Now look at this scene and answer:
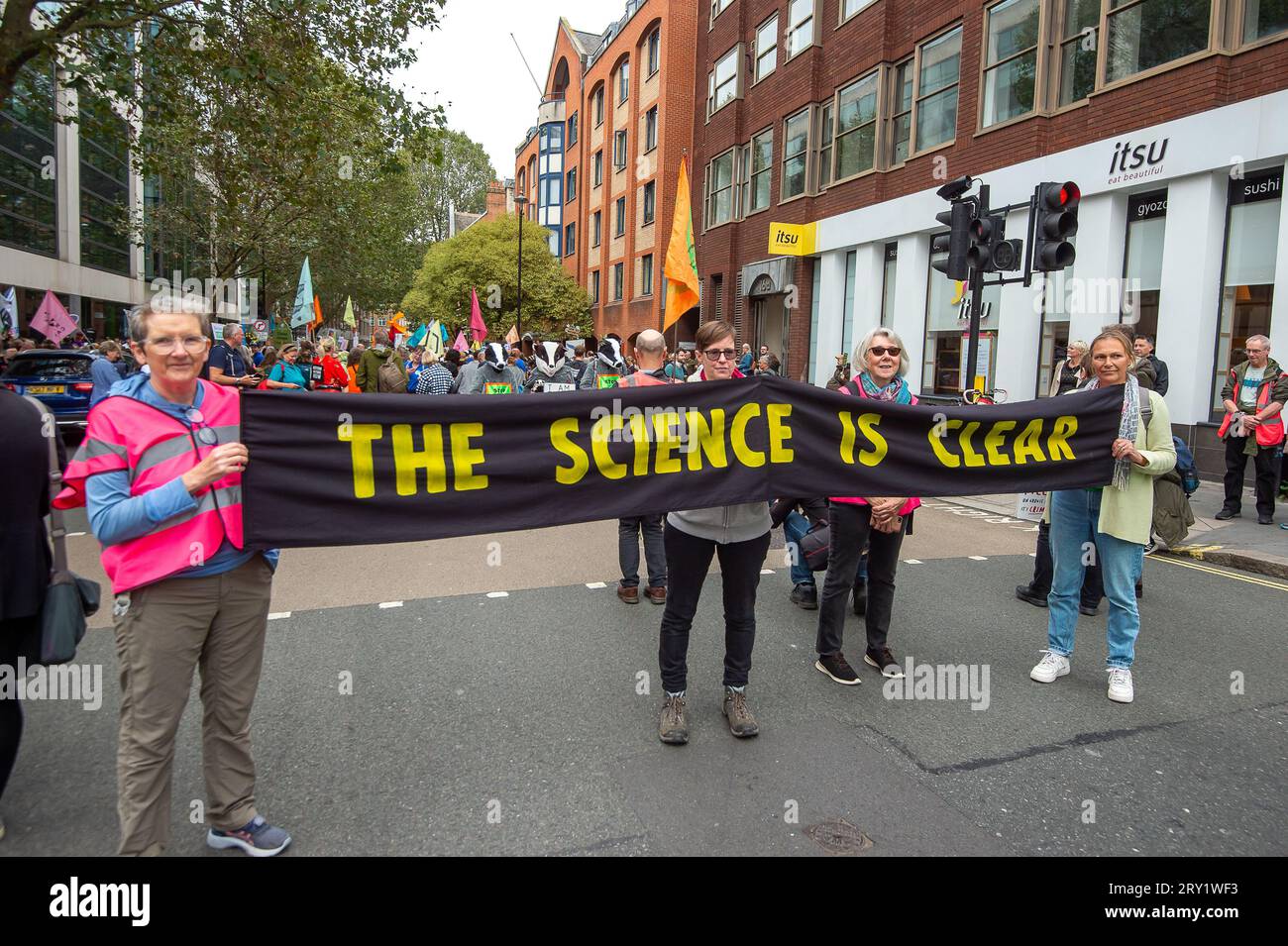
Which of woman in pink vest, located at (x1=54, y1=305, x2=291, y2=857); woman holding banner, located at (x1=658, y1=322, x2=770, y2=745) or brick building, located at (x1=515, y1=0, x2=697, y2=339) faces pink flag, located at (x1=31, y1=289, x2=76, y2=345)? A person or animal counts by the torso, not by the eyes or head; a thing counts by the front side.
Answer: the brick building

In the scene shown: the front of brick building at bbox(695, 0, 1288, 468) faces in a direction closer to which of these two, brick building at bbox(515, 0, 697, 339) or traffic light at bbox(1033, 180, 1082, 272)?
the traffic light

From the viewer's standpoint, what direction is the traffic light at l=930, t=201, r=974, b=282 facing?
to the viewer's left

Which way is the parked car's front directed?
away from the camera

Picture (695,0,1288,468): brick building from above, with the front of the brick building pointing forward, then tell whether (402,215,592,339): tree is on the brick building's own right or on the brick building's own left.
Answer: on the brick building's own right

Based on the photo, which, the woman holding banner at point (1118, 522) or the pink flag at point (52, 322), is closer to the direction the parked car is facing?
the pink flag
